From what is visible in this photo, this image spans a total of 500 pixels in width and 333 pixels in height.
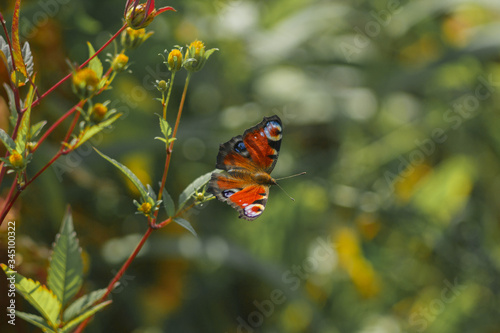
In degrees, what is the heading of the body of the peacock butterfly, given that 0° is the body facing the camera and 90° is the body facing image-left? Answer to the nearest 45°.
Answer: approximately 270°
